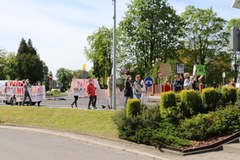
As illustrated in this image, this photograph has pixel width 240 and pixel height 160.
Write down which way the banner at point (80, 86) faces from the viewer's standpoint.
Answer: facing the viewer

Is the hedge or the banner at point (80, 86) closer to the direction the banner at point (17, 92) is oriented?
the hedge

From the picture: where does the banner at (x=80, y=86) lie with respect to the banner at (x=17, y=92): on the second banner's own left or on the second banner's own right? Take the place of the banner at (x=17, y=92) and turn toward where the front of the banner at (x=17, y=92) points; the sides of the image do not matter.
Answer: on the second banner's own left

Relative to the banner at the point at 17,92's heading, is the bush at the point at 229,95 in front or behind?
in front

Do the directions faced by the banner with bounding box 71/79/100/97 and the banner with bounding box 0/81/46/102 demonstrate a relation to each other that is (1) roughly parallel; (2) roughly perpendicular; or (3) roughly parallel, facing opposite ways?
roughly parallel

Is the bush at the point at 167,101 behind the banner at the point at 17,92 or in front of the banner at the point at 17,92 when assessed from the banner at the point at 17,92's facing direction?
in front

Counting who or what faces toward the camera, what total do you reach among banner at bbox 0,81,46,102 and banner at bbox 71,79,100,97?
2
